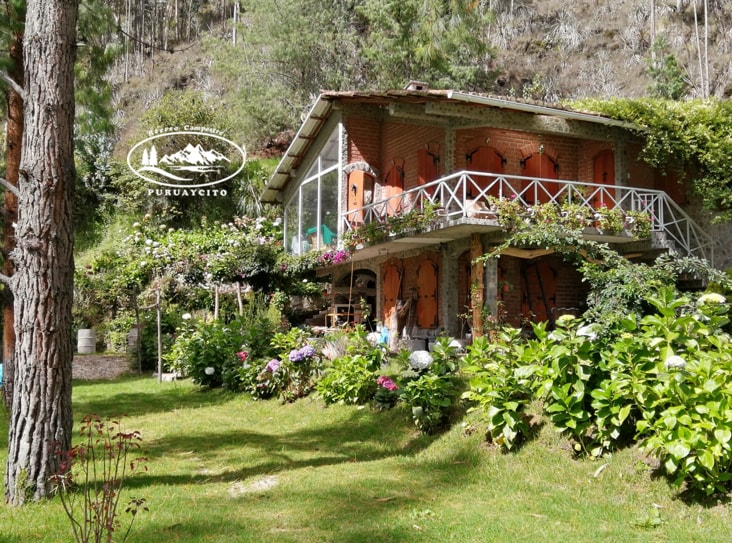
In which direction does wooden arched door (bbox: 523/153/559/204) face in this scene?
toward the camera

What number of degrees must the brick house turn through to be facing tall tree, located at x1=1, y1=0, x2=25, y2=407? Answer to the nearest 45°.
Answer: approximately 45° to its right

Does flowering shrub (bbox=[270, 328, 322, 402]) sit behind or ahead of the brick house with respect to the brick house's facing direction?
ahead

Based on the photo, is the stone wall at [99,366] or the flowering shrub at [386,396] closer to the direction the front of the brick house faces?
the flowering shrub

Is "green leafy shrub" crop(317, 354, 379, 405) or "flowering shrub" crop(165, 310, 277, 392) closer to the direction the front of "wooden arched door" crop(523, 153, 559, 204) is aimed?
the green leafy shrub

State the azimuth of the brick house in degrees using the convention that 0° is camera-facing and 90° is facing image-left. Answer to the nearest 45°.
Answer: approximately 0°

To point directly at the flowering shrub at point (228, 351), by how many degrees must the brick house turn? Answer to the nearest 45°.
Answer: approximately 45° to its right

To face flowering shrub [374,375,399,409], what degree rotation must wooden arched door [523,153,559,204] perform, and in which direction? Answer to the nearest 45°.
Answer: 0° — it already faces it

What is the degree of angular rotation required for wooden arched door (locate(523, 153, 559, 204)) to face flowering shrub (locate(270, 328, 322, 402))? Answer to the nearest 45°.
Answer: approximately 45° to its right

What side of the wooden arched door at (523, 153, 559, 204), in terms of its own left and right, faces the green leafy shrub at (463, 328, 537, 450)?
front

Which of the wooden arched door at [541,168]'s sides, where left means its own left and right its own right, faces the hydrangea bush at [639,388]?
front

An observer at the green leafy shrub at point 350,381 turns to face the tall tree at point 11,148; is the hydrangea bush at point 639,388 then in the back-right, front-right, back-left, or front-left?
back-left

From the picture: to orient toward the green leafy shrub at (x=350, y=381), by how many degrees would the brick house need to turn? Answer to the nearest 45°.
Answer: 0° — it already faces it

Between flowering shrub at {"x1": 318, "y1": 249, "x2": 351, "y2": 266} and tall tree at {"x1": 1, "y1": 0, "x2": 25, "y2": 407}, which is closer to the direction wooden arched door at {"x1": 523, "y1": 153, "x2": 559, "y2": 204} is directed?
the tall tree

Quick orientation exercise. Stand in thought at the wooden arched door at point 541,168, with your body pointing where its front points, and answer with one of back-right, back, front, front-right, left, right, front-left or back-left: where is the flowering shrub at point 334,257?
right
